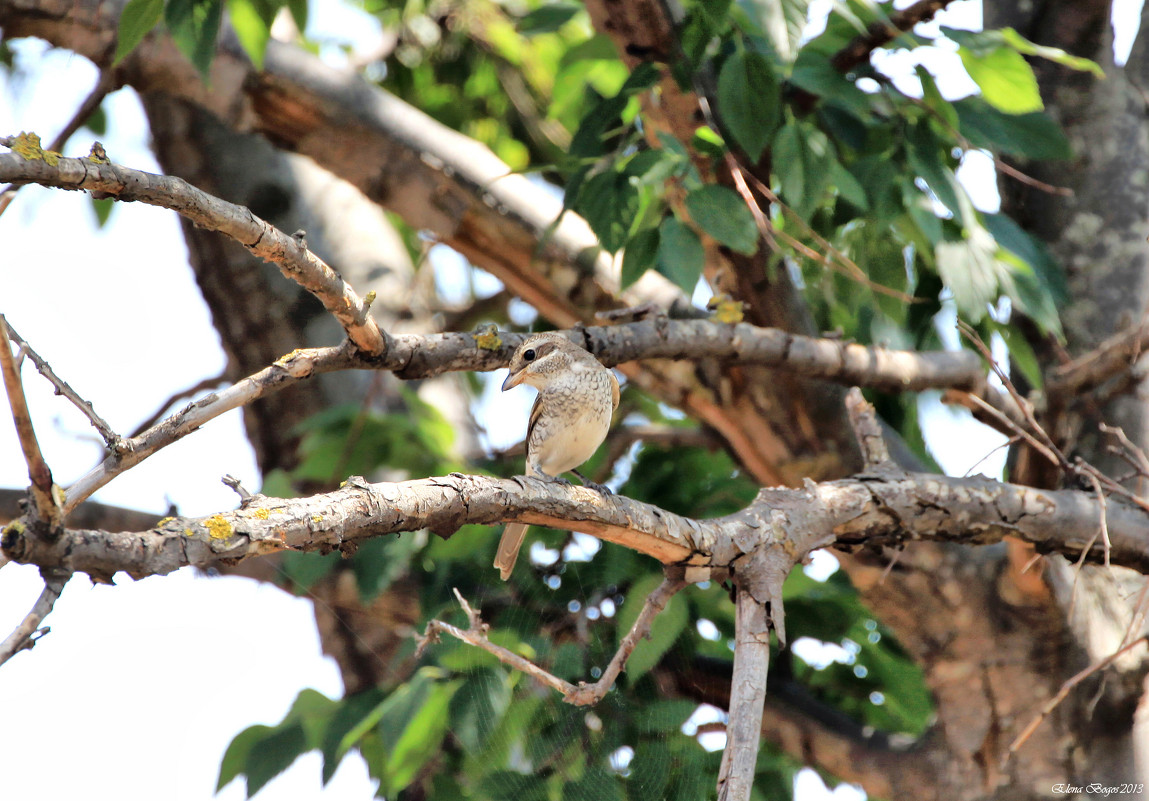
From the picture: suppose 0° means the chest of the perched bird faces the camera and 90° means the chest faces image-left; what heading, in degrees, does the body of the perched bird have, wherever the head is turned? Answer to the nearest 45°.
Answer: approximately 315°

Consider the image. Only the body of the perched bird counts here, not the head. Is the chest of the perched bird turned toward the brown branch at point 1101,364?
no

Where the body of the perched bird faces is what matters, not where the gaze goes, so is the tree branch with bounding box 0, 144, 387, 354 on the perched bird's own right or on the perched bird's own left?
on the perched bird's own right
